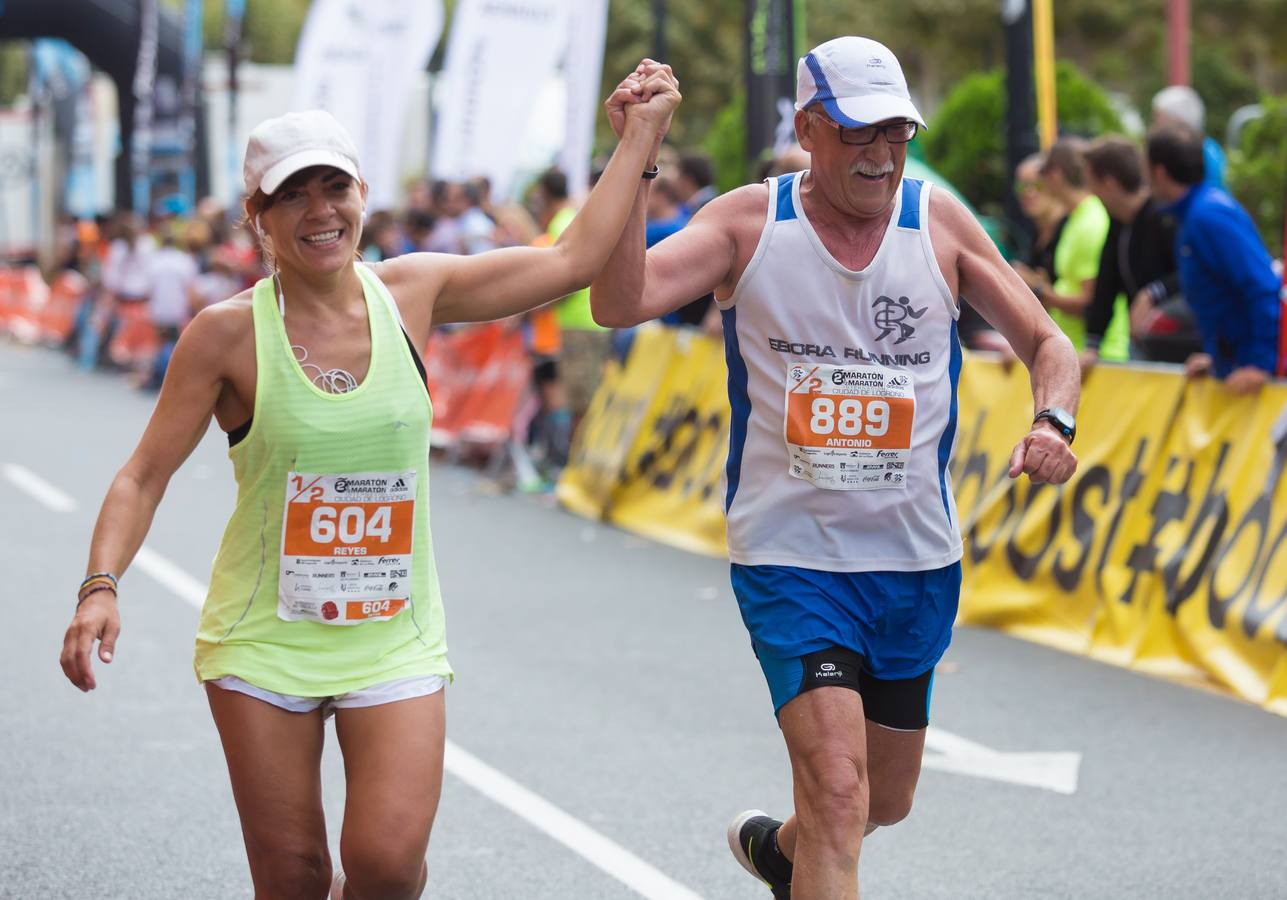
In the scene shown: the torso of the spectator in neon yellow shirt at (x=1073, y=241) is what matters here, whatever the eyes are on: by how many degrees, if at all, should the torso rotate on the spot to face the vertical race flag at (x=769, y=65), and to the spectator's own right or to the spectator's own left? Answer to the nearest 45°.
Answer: approximately 45° to the spectator's own right

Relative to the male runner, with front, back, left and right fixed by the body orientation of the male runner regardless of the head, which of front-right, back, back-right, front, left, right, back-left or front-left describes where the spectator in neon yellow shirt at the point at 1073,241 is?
back

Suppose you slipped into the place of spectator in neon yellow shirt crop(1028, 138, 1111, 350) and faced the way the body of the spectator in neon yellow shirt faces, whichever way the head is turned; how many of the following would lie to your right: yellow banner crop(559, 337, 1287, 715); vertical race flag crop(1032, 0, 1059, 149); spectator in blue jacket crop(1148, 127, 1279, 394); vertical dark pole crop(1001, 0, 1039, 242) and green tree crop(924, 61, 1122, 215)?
3

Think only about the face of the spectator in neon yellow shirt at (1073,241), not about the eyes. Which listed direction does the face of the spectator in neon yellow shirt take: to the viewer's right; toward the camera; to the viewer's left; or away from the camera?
to the viewer's left

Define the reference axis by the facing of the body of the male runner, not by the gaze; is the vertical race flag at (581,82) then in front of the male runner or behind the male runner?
behind

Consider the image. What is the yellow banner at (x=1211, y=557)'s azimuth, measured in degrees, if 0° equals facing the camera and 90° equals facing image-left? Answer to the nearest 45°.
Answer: approximately 45°

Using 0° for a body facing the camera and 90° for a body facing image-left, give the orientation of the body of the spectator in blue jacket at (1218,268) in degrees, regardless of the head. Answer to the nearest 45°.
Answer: approximately 90°

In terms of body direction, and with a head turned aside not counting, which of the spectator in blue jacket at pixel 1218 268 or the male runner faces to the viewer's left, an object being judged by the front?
the spectator in blue jacket

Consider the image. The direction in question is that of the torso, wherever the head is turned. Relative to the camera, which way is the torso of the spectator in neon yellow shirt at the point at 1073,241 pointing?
to the viewer's left

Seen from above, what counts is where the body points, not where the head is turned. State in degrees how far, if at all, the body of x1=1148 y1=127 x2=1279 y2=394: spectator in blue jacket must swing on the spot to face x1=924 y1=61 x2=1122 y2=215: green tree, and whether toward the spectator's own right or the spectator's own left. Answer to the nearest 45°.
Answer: approximately 90° to the spectator's own right

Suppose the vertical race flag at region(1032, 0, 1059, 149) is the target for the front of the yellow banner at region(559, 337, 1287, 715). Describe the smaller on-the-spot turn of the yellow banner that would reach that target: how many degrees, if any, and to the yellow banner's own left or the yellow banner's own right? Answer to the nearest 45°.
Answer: approximately 135° to the yellow banner's own right
